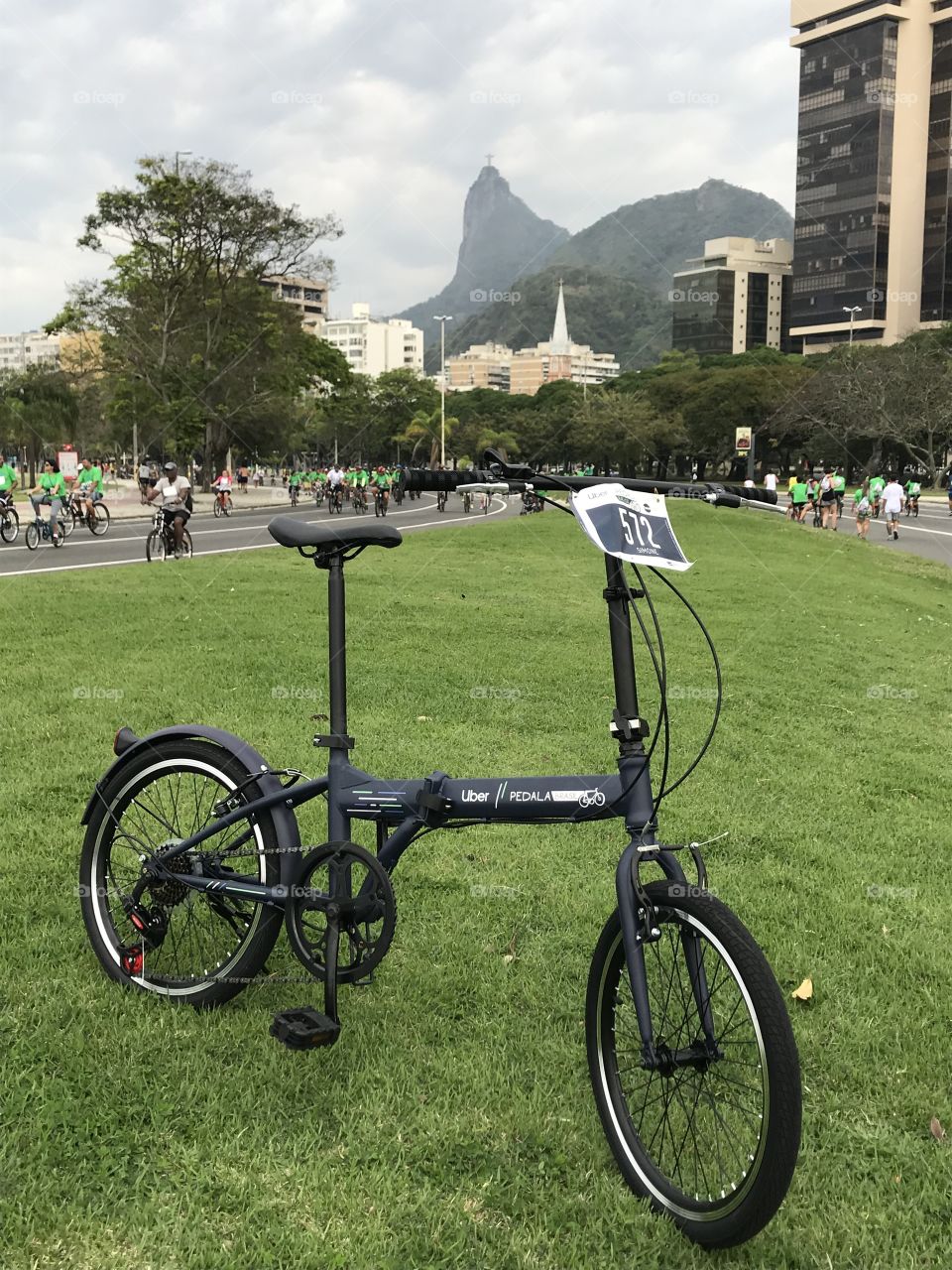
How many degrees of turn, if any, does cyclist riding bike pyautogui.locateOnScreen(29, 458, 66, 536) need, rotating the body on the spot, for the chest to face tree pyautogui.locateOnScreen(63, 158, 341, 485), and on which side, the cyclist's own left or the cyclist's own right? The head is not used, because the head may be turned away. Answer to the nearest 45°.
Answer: approximately 135° to the cyclist's own right

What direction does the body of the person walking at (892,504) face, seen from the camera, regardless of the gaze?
away from the camera

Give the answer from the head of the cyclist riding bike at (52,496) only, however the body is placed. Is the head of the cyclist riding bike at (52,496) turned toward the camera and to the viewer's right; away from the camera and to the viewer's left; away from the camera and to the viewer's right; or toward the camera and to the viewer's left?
toward the camera and to the viewer's left

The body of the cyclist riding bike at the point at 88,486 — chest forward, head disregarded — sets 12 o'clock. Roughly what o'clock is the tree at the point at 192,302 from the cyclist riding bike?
The tree is roughly at 5 o'clock from the cyclist riding bike.

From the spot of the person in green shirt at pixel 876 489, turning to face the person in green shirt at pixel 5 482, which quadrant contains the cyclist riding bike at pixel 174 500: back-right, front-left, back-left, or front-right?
front-left

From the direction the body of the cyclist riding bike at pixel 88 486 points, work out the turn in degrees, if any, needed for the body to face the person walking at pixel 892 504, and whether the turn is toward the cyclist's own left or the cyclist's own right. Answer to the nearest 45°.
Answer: approximately 135° to the cyclist's own left

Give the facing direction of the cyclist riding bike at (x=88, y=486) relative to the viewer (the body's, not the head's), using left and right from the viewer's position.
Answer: facing the viewer and to the left of the viewer

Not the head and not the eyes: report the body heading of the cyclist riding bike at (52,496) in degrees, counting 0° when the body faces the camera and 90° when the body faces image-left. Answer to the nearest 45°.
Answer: approximately 45°

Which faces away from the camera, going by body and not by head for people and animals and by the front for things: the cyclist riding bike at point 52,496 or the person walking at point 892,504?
the person walking

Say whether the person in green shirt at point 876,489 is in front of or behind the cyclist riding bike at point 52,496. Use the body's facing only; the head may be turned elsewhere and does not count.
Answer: behind

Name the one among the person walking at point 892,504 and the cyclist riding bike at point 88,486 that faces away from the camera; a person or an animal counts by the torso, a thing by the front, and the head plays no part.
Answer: the person walking

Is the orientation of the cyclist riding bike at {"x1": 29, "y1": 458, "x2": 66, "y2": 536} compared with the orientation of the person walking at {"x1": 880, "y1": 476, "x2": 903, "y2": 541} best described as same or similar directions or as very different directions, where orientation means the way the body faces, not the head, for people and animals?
very different directions

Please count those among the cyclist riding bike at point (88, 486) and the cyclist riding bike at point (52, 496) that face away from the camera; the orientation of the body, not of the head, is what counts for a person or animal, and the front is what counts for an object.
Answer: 0
